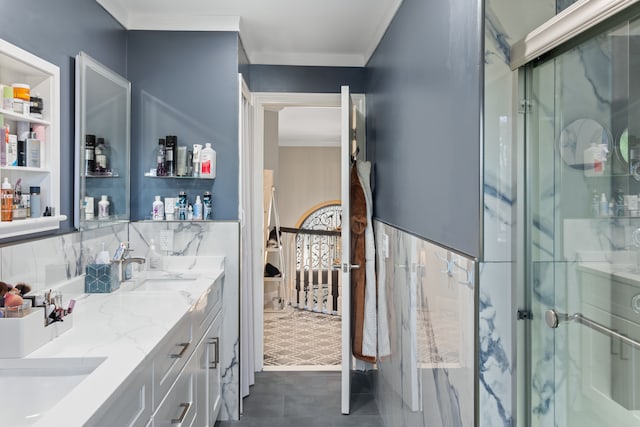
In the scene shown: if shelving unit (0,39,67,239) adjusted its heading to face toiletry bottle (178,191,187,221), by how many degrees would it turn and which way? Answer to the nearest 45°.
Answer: approximately 90° to its left

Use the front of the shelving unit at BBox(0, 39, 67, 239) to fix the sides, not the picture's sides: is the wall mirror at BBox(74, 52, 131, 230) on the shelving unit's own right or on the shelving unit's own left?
on the shelving unit's own left

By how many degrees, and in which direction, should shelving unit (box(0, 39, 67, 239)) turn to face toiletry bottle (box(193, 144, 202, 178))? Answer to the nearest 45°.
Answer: approximately 90° to its left

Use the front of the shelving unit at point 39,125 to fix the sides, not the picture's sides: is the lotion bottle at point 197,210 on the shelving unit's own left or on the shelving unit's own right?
on the shelving unit's own left

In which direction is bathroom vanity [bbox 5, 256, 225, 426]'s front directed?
to the viewer's right

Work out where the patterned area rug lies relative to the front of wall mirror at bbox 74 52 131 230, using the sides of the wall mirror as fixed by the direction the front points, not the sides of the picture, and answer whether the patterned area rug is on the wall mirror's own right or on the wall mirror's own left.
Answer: on the wall mirror's own left

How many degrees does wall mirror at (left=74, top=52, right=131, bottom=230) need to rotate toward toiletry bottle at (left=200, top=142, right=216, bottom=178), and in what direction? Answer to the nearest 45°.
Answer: approximately 45° to its left

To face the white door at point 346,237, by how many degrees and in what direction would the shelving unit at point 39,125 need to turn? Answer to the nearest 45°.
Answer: approximately 45° to its left

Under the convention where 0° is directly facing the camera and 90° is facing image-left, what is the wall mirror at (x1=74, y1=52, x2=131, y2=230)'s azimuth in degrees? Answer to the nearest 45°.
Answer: approximately 315°

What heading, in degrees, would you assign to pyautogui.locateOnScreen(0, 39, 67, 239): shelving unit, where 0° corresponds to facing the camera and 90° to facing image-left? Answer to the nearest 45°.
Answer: approximately 315°
